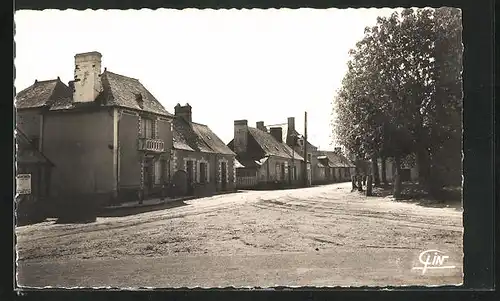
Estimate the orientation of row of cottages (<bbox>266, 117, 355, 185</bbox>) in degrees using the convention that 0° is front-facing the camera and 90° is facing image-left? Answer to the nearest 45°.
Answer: approximately 315°
